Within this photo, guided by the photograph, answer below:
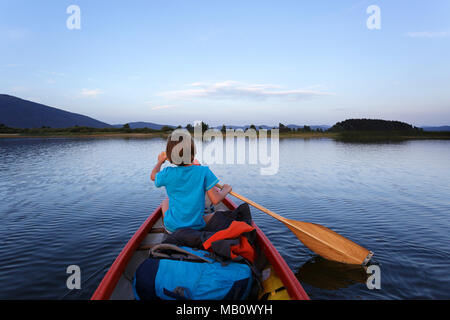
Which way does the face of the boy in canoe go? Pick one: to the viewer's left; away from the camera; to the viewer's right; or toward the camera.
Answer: away from the camera

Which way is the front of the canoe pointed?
away from the camera

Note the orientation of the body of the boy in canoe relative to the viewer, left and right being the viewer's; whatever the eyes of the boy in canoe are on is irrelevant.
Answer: facing away from the viewer

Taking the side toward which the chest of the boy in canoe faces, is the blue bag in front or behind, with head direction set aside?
behind
